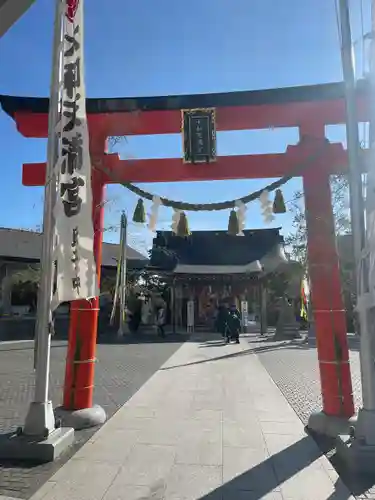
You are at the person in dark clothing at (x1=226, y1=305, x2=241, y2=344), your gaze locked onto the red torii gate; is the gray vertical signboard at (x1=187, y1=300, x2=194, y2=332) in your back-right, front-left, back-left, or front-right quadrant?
back-right

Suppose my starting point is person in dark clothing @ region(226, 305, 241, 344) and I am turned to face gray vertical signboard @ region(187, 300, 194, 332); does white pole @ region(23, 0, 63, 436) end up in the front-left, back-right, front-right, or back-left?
back-left

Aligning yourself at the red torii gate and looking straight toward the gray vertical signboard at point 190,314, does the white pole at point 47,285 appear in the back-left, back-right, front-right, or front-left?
back-left

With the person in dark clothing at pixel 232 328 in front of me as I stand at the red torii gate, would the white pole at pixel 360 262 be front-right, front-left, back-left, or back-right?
back-right

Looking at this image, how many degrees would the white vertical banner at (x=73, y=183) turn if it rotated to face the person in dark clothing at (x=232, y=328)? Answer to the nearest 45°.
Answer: approximately 135° to its left

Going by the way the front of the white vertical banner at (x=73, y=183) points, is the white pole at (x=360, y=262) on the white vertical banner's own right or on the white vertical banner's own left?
on the white vertical banner's own left

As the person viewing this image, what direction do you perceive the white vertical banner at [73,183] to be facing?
facing the viewer

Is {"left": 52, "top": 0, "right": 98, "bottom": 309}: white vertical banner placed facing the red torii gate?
no

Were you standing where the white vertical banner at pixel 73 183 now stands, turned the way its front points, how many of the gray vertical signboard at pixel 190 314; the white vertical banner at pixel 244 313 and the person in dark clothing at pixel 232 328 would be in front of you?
0

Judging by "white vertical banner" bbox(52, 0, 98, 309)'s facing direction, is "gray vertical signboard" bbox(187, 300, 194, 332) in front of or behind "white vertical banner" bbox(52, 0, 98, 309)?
behind

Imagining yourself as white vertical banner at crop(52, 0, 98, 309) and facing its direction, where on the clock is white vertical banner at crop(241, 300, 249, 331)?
white vertical banner at crop(241, 300, 249, 331) is roughly at 7 o'clock from white vertical banner at crop(52, 0, 98, 309).
